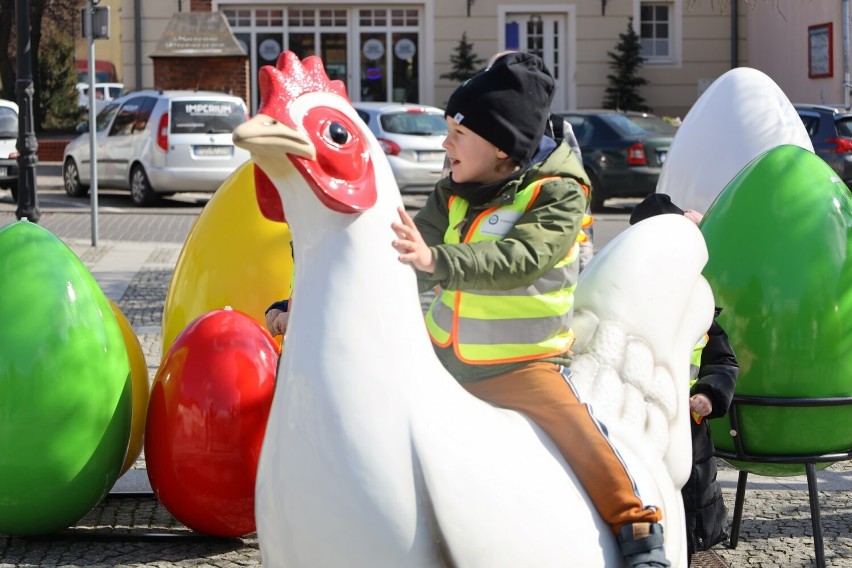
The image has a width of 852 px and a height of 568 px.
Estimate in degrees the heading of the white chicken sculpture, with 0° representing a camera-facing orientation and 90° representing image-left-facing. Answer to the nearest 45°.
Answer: approximately 45°

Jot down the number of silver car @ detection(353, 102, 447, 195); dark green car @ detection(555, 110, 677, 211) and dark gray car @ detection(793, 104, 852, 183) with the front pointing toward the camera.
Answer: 0

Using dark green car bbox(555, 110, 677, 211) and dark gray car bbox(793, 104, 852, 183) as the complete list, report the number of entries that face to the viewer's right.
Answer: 0

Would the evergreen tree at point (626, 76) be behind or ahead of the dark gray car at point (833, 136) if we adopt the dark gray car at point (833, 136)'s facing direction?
ahead

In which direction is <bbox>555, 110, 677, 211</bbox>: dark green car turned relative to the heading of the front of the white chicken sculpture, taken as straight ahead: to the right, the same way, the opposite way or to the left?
to the right

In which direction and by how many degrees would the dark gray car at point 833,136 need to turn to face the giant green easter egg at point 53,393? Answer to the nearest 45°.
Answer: approximately 135° to its left

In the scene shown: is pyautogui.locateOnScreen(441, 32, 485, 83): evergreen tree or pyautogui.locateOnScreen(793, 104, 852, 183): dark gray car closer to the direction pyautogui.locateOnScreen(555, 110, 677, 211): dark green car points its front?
the evergreen tree

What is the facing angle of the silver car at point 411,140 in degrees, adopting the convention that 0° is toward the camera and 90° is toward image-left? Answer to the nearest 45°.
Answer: approximately 135°

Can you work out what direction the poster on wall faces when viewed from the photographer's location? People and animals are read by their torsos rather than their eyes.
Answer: facing the viewer and to the left of the viewer

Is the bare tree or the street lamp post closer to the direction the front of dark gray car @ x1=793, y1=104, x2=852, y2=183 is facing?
the bare tree

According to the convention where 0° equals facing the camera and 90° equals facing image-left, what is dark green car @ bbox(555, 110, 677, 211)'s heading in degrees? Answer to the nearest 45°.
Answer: approximately 135°

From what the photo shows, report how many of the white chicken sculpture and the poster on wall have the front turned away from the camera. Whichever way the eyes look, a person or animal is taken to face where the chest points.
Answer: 0

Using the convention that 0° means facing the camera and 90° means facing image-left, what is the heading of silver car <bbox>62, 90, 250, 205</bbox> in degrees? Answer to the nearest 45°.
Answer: approximately 135°
